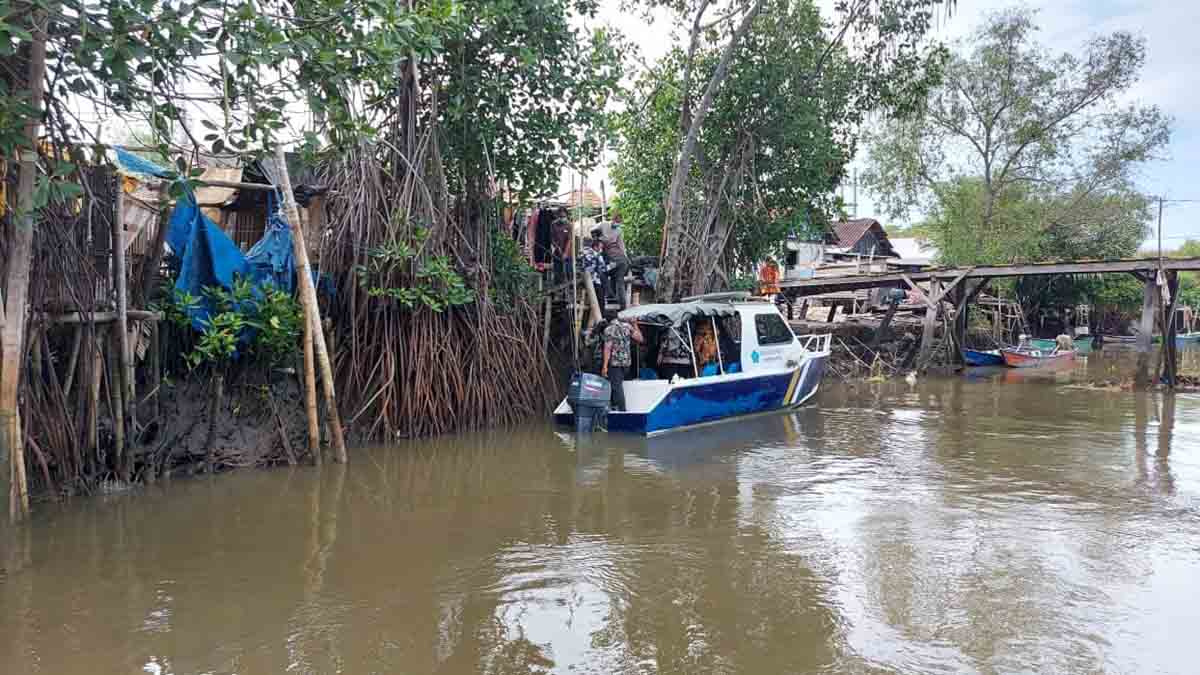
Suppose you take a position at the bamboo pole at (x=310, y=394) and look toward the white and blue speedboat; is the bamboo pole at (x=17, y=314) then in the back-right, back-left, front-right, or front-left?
back-right

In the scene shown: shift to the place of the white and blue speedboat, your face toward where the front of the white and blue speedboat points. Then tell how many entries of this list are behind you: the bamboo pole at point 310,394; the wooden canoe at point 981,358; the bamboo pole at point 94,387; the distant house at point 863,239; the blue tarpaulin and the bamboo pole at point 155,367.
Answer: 4

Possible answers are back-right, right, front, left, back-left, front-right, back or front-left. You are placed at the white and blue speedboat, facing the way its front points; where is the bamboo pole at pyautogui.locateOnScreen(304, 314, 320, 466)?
back

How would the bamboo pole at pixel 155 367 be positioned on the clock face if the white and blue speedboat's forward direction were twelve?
The bamboo pole is roughly at 6 o'clock from the white and blue speedboat.

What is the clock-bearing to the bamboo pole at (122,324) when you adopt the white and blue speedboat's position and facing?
The bamboo pole is roughly at 6 o'clock from the white and blue speedboat.

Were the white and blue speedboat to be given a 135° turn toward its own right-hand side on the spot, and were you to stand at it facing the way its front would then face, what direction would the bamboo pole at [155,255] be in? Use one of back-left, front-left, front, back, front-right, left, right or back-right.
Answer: front-right

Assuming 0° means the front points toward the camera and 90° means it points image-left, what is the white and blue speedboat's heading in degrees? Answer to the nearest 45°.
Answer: approximately 225°

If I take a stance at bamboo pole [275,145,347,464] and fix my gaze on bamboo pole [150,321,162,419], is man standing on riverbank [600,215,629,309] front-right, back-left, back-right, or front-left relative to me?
back-right

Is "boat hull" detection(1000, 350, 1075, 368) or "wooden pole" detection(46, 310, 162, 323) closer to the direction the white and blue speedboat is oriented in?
the boat hull

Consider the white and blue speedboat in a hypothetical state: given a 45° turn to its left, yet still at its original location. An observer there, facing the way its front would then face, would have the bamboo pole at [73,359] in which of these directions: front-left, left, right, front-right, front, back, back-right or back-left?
back-left

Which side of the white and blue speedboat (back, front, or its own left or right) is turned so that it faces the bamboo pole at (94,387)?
back

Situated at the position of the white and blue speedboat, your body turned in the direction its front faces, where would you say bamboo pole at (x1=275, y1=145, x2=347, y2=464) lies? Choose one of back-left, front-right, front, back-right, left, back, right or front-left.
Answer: back
